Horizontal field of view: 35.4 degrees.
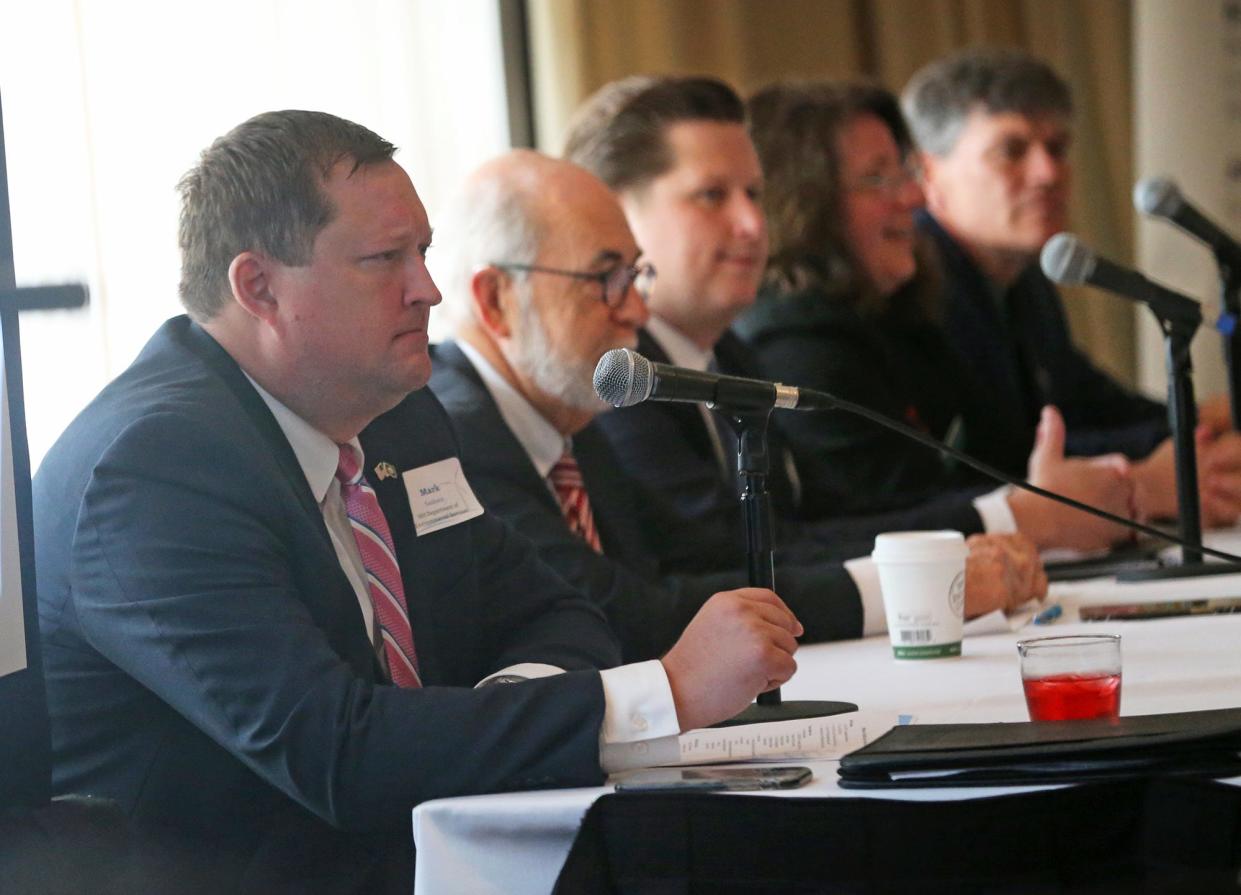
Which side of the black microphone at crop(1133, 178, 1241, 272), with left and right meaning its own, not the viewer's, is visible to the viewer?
left

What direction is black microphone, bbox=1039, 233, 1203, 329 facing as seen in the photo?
to the viewer's left

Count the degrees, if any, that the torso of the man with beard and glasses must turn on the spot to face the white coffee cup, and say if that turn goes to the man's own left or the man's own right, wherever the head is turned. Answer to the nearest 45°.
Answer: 0° — they already face it

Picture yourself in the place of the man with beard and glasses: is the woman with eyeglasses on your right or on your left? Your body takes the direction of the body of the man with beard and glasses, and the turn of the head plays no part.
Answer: on your left

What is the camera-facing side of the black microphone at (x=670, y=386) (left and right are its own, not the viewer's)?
left
